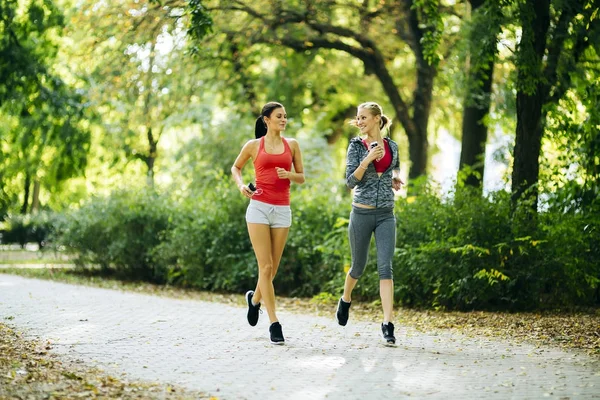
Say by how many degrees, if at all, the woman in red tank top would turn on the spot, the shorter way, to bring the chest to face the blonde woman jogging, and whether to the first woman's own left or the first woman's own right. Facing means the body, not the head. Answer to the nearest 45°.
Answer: approximately 90° to the first woman's own left

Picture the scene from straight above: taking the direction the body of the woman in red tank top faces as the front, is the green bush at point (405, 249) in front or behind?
behind

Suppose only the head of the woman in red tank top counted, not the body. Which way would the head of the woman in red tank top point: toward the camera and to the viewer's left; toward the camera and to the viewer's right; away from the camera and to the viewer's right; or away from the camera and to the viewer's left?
toward the camera and to the viewer's right

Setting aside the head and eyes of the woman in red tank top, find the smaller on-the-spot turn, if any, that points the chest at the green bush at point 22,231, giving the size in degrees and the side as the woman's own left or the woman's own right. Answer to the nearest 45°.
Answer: approximately 180°

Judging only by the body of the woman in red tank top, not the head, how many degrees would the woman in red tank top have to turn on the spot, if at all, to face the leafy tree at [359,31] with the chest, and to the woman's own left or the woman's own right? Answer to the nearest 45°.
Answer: approximately 180°

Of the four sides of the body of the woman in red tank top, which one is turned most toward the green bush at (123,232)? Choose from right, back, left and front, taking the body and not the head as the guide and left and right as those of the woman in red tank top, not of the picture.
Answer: back

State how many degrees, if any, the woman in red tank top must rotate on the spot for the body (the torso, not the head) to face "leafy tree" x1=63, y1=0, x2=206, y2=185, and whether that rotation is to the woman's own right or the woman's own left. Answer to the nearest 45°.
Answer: approximately 180°

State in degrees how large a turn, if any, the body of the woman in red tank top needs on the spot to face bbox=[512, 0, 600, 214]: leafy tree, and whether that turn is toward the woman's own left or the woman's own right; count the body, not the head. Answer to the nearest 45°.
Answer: approximately 135° to the woman's own left

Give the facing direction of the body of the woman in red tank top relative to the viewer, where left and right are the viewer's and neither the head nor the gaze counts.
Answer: facing the viewer
